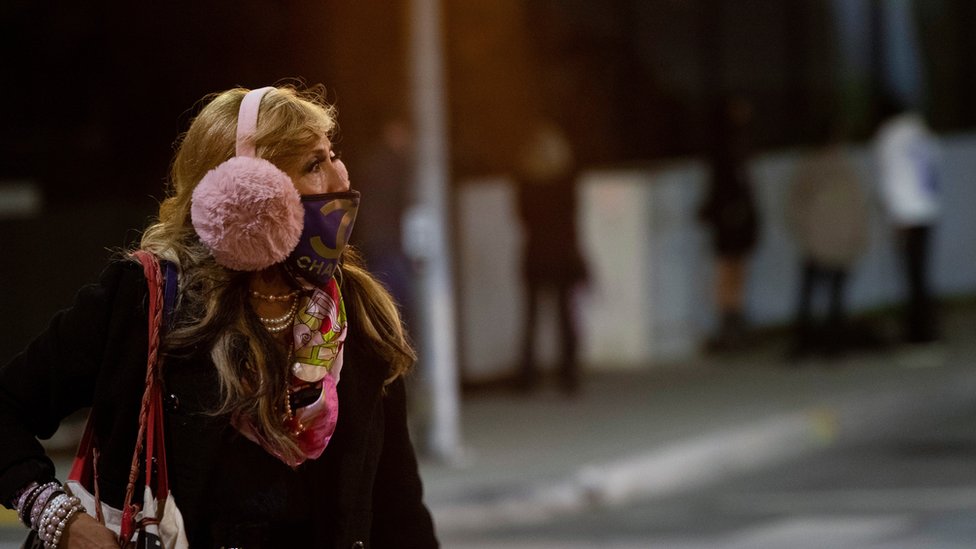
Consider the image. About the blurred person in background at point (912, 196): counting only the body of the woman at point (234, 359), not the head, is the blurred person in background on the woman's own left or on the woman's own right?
on the woman's own left

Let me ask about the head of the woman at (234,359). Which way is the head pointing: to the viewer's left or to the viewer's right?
to the viewer's right

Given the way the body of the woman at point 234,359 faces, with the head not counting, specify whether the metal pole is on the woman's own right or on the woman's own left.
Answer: on the woman's own left

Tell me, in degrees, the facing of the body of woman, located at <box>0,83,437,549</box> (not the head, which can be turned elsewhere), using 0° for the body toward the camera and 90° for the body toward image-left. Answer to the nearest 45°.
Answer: approximately 315°

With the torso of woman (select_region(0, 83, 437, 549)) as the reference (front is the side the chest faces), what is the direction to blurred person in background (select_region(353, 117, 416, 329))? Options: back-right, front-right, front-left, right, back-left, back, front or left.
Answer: back-left

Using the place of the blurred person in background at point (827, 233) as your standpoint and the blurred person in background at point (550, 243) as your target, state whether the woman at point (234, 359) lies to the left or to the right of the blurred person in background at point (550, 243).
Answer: left

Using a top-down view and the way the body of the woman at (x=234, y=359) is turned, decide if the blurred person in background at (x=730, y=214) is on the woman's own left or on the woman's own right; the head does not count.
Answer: on the woman's own left

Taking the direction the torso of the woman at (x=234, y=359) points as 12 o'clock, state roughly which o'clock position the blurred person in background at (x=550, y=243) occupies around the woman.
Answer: The blurred person in background is roughly at 8 o'clock from the woman.
